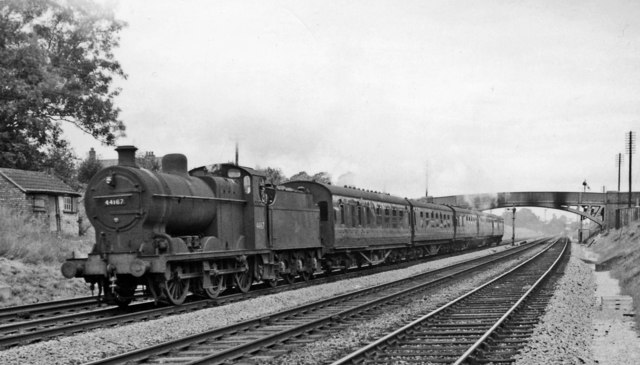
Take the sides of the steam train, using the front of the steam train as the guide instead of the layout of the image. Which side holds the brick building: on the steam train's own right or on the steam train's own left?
on the steam train's own right

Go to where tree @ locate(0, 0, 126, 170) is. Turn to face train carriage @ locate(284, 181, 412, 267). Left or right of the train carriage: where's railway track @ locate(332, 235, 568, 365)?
right

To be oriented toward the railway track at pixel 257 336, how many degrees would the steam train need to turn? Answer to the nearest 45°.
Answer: approximately 45° to its left

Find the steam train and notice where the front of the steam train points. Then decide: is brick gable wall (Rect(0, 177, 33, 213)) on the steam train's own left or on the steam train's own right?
on the steam train's own right

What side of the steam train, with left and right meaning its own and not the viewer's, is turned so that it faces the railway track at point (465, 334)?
left

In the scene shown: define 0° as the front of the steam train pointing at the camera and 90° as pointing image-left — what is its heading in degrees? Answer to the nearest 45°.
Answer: approximately 45°
